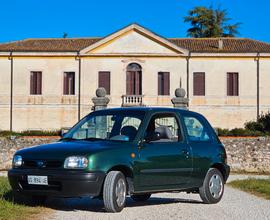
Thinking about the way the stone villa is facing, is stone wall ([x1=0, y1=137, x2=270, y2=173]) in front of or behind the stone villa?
in front

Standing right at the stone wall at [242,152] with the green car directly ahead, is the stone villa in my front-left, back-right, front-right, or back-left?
back-right

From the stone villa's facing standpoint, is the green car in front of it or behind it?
in front

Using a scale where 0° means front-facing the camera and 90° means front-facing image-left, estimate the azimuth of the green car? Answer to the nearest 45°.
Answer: approximately 45°

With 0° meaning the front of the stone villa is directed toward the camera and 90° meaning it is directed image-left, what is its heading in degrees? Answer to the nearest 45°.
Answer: approximately 0°

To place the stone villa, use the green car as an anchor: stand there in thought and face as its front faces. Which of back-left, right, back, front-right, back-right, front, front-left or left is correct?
back-right

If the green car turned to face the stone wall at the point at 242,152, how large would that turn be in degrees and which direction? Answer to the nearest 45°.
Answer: approximately 135° to its right
